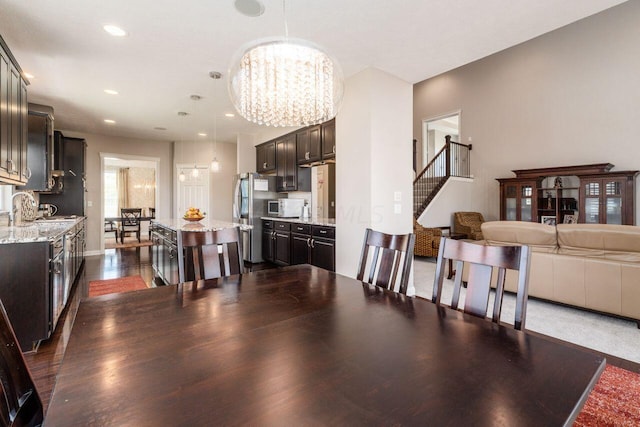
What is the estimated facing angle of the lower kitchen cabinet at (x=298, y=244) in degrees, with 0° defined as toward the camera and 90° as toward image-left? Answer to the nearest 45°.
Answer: approximately 45°

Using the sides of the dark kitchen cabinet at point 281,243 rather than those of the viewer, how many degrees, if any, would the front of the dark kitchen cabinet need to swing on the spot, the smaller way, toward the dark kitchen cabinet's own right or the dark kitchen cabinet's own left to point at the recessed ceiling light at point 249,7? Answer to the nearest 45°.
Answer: approximately 45° to the dark kitchen cabinet's own left

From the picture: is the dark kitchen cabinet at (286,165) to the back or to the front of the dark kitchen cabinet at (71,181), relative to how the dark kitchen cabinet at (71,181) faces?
to the front

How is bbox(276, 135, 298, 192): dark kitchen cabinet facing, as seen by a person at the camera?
facing the viewer and to the left of the viewer

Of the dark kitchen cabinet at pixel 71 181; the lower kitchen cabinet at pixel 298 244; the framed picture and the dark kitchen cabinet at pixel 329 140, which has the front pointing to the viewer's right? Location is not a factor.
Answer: the dark kitchen cabinet at pixel 71 181

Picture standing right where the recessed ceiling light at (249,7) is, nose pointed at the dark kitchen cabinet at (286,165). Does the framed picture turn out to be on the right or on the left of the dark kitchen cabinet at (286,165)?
right

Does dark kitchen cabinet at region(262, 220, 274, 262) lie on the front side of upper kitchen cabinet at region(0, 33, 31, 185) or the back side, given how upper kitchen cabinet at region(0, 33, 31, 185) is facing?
on the front side

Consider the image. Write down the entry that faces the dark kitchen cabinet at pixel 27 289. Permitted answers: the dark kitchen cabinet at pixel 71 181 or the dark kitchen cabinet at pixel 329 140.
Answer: the dark kitchen cabinet at pixel 329 140

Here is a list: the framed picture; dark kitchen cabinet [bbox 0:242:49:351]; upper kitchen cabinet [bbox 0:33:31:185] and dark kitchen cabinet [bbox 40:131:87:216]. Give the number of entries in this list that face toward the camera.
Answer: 1

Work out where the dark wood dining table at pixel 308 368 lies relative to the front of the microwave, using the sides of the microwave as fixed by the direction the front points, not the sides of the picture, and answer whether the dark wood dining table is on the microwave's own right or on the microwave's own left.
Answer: on the microwave's own left

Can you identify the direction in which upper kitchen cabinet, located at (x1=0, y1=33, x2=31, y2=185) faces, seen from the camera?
facing to the right of the viewer

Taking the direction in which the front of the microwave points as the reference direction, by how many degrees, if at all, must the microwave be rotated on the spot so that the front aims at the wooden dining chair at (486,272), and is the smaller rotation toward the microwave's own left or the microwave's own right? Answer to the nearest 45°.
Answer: approximately 45° to the microwave's own left

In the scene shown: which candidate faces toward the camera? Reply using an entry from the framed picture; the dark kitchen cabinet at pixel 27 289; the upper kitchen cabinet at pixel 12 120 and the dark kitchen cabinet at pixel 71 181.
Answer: the framed picture

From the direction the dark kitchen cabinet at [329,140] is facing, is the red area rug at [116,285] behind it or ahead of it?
ahead

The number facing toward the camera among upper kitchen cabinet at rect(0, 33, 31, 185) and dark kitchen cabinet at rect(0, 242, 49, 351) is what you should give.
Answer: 0

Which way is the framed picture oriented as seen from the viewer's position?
toward the camera
